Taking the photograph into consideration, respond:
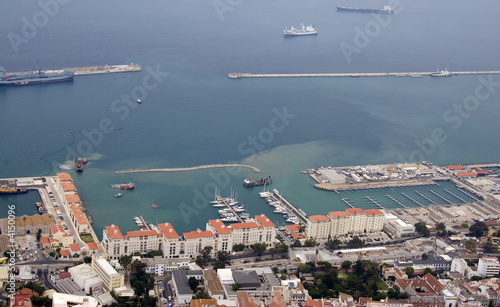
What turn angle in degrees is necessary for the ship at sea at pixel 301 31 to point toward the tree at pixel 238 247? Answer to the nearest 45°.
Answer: approximately 90° to its left

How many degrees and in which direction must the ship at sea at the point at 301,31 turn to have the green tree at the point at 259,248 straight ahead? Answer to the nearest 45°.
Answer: approximately 90° to its left

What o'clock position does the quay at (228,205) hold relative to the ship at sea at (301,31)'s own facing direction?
The quay is roughly at 9 o'clock from the ship at sea.

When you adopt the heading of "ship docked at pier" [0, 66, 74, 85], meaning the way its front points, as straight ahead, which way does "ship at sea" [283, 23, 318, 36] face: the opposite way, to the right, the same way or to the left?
the opposite way

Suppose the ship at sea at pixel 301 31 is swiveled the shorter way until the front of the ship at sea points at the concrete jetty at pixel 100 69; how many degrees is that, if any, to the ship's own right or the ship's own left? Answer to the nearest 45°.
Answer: approximately 45° to the ship's own left

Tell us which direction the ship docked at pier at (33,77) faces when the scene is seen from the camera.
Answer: facing to the right of the viewer

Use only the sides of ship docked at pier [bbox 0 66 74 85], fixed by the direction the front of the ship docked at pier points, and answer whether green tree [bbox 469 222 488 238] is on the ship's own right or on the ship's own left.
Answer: on the ship's own right

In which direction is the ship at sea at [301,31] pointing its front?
to the viewer's left

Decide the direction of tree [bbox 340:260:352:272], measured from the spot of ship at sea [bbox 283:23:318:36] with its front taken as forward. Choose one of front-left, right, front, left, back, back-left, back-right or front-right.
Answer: left
